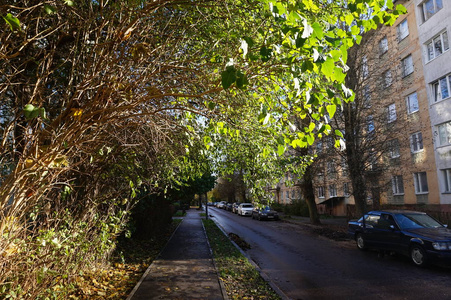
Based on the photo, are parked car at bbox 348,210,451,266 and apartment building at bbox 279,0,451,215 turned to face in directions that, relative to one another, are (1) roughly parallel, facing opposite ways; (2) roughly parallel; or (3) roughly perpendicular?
roughly perpendicular

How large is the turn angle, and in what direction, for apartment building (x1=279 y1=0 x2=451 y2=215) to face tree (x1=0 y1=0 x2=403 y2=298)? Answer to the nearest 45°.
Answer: approximately 45° to its left

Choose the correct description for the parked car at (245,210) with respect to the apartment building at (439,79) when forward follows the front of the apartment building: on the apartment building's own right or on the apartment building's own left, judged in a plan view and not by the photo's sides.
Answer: on the apartment building's own right

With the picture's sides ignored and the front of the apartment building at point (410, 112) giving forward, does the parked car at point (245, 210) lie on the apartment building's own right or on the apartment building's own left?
on the apartment building's own right

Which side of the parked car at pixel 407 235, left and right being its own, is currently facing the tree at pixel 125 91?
right

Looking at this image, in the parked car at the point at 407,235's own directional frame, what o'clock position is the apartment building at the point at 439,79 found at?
The apartment building is roughly at 8 o'clock from the parked car.

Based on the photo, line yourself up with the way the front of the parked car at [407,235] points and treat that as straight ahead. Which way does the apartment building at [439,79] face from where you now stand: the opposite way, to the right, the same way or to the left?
to the right

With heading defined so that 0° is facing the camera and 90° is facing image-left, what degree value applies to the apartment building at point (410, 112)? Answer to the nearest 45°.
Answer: approximately 45°

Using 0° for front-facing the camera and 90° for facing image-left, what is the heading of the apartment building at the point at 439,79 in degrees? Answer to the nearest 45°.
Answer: approximately 45°

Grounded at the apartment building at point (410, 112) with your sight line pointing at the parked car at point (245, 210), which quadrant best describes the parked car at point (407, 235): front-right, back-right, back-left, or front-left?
back-left

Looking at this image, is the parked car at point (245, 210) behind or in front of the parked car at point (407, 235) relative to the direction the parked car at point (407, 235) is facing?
behind
